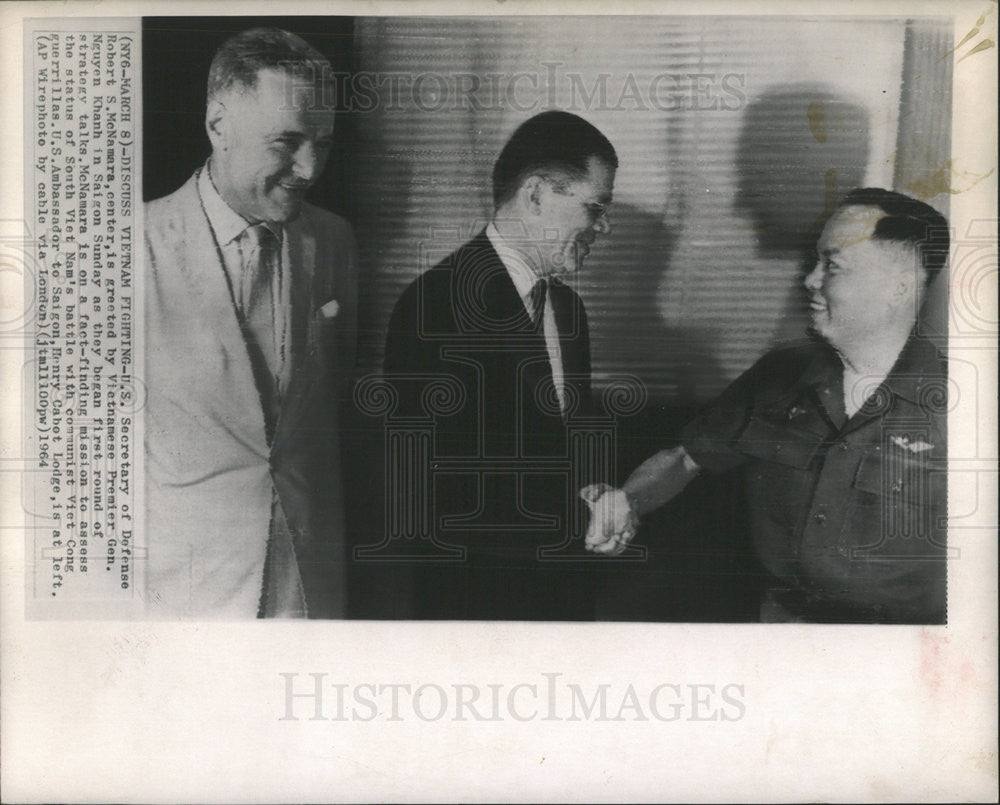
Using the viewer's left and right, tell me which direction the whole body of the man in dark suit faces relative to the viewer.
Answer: facing the viewer and to the right of the viewer

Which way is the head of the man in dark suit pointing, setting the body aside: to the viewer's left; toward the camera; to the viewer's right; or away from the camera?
to the viewer's right

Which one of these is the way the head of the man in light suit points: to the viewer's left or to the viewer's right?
to the viewer's right

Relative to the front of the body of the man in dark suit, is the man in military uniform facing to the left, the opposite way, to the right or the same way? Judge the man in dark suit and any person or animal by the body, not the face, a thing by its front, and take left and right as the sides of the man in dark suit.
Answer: to the right

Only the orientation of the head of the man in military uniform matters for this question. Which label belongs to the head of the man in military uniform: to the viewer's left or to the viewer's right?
to the viewer's left

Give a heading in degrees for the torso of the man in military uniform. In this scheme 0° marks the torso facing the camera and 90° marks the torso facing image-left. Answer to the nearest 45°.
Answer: approximately 45°
